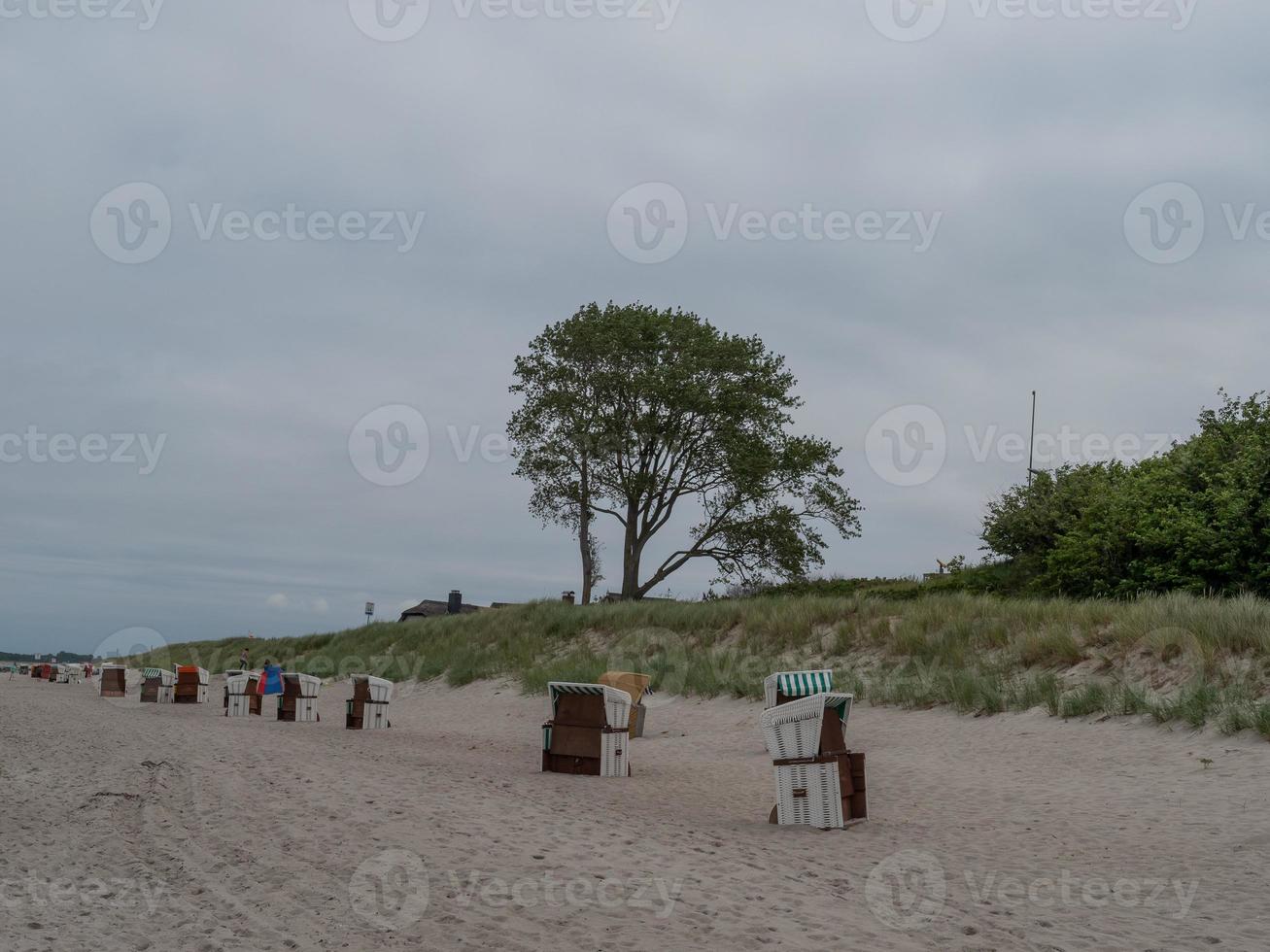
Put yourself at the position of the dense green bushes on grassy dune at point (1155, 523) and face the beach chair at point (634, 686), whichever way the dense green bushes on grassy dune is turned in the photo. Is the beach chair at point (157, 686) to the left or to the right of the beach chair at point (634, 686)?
right

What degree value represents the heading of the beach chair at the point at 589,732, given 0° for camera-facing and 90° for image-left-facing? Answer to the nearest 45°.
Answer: approximately 45°

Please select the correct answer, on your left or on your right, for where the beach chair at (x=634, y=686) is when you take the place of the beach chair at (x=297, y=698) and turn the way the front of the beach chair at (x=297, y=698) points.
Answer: on your left

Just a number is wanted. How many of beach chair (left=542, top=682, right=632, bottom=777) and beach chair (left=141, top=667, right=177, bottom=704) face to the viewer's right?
0

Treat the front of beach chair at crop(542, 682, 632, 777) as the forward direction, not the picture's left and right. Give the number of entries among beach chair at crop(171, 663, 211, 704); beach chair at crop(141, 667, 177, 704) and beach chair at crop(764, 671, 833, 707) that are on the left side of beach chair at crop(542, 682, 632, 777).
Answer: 1

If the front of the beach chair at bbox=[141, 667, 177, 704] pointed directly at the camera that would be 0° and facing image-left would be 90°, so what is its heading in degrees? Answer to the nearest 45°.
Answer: approximately 45°

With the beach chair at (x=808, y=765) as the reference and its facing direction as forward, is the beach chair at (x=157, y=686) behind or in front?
behind

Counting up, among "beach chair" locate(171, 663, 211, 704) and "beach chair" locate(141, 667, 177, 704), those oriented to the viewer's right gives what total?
0

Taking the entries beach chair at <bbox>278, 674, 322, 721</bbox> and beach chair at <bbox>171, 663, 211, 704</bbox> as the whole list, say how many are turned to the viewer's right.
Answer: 0
